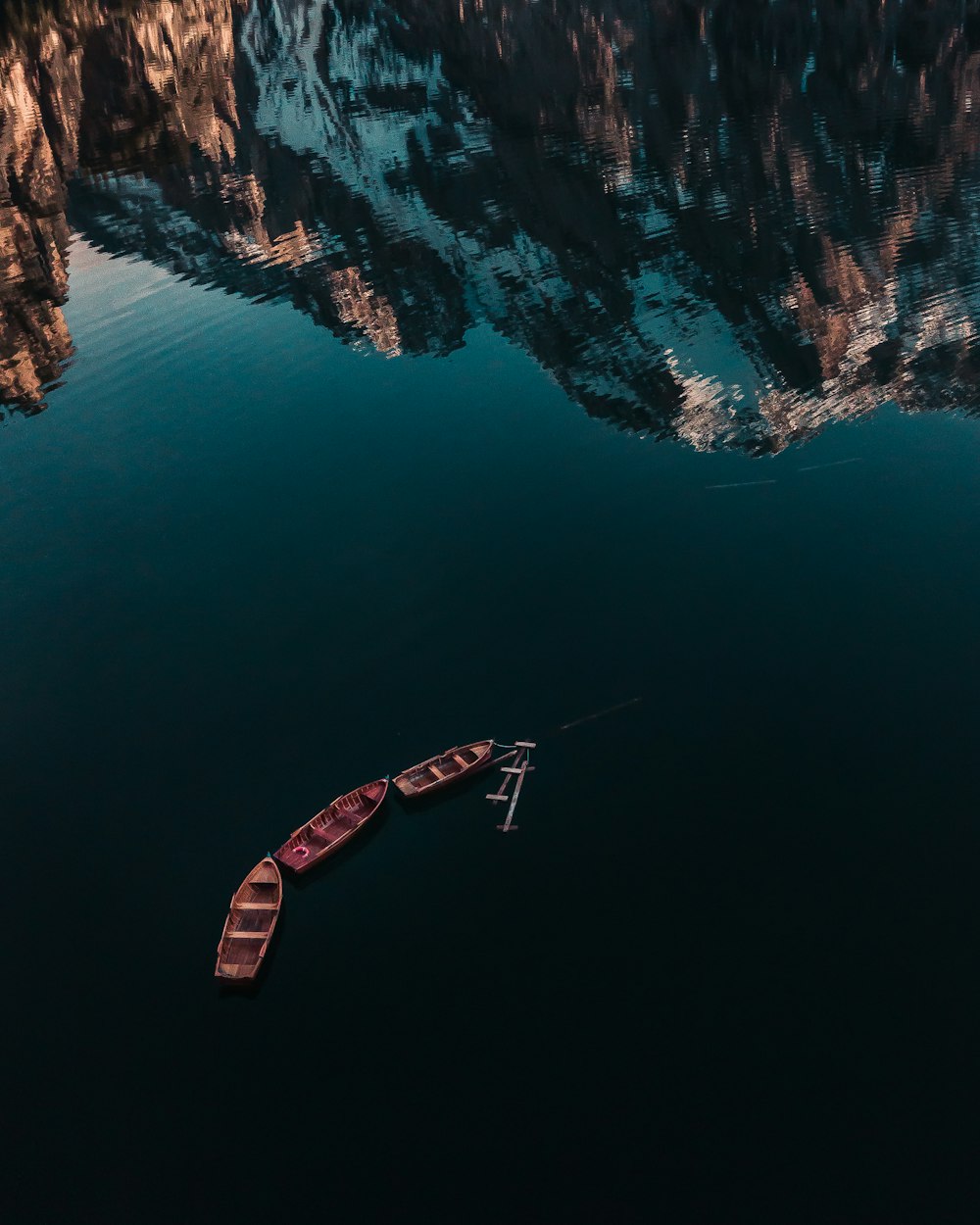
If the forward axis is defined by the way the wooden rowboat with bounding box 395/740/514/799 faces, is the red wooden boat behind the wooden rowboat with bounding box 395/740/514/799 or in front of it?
behind

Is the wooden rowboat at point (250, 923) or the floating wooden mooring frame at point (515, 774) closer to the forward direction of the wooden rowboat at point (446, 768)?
the floating wooden mooring frame

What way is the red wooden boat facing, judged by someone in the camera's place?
facing away from the viewer and to the right of the viewer

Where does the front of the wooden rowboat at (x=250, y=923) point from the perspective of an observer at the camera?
facing away from the viewer

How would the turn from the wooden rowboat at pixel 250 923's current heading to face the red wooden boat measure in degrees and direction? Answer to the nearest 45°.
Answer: approximately 45° to its right

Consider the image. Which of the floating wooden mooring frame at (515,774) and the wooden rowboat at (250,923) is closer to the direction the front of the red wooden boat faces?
the floating wooden mooring frame

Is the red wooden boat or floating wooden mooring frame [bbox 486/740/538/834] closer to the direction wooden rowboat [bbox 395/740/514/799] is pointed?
the floating wooden mooring frame

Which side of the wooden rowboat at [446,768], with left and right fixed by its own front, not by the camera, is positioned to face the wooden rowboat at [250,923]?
back

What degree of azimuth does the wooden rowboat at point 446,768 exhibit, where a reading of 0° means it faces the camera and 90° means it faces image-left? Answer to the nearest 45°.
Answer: approximately 225°

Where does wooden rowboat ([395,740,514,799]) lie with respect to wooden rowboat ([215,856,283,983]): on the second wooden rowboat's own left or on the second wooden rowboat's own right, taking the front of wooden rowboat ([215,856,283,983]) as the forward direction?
on the second wooden rowboat's own right

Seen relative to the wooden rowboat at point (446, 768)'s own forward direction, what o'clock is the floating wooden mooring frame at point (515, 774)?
The floating wooden mooring frame is roughly at 2 o'clock from the wooden rowboat.
